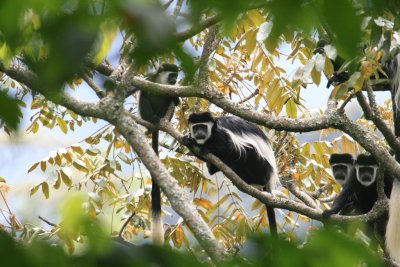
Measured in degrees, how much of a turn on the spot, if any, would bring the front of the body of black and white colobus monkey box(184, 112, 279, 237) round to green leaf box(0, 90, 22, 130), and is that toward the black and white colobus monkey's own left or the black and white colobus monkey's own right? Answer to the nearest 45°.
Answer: approximately 45° to the black and white colobus monkey's own left

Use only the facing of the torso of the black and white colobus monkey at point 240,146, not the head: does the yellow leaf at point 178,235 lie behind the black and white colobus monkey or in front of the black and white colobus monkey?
in front

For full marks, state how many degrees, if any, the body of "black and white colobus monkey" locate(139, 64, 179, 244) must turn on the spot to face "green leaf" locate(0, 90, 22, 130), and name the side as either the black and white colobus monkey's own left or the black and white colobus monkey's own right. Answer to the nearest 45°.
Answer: approximately 90° to the black and white colobus monkey's own right
